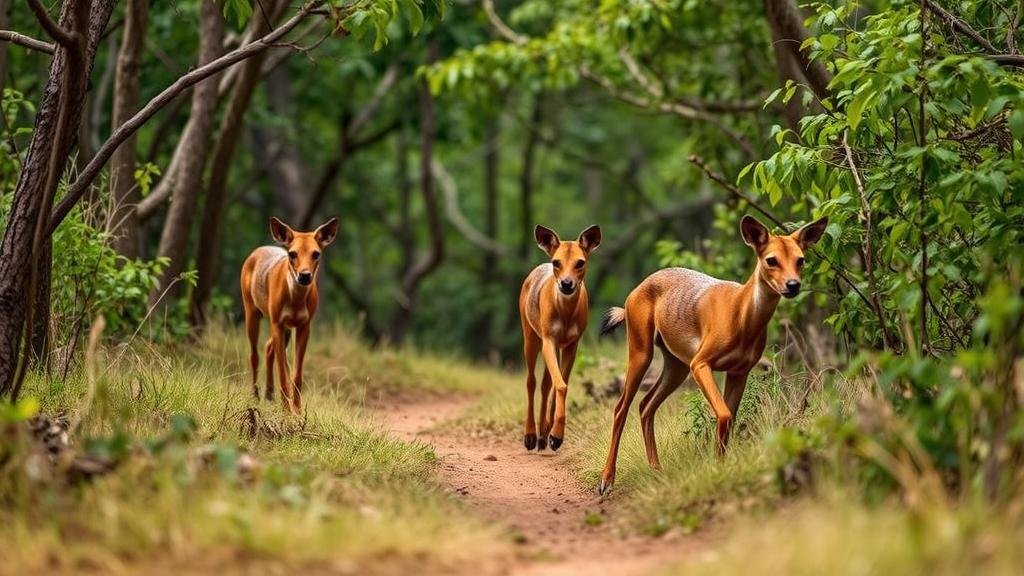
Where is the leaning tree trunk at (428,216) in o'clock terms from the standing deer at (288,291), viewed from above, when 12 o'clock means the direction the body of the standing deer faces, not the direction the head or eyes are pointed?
The leaning tree trunk is roughly at 8 o'clock from the standing deer.

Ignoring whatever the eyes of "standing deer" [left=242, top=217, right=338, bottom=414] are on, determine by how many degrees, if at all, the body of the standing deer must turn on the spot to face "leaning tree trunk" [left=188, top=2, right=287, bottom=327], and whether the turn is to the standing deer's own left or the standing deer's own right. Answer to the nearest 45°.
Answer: approximately 135° to the standing deer's own left

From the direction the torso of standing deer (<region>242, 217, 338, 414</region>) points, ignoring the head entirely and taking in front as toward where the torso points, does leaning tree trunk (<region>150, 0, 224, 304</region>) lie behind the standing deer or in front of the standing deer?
behind

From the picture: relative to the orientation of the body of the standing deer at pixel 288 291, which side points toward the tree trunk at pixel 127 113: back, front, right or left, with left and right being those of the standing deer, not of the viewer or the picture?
back

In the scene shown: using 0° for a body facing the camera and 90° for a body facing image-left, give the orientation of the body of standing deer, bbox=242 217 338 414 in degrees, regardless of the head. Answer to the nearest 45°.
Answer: approximately 315°

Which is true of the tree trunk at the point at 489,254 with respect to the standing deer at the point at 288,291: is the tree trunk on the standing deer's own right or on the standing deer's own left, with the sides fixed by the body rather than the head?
on the standing deer's own left

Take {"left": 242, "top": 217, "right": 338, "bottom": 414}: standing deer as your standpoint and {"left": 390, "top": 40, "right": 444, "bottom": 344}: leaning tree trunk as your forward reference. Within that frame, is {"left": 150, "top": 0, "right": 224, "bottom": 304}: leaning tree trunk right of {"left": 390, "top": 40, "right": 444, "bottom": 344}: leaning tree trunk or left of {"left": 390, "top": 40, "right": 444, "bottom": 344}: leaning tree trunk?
left

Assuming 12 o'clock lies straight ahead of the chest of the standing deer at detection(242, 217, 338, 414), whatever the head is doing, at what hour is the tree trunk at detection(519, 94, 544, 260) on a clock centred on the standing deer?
The tree trunk is roughly at 8 o'clock from the standing deer.

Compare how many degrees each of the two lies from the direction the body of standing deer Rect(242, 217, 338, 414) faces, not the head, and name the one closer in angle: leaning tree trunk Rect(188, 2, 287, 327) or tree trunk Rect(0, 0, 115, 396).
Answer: the tree trunk
